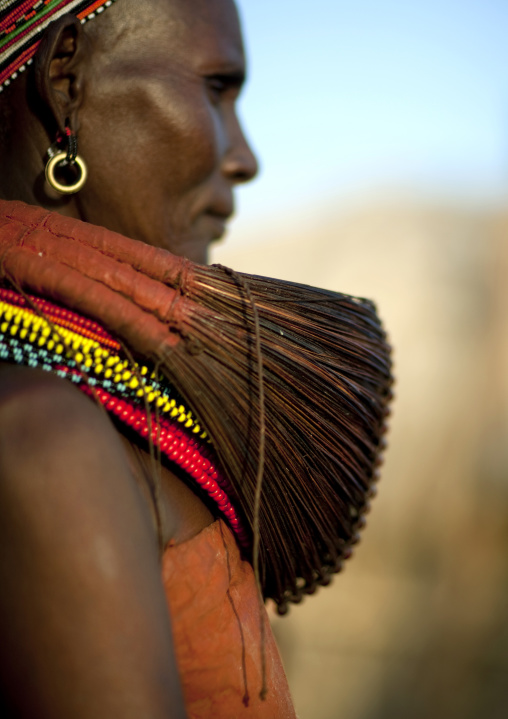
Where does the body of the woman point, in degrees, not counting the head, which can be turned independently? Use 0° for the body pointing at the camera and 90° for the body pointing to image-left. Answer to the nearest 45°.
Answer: approximately 270°

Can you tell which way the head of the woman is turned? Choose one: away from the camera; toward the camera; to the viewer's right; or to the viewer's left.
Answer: to the viewer's right
